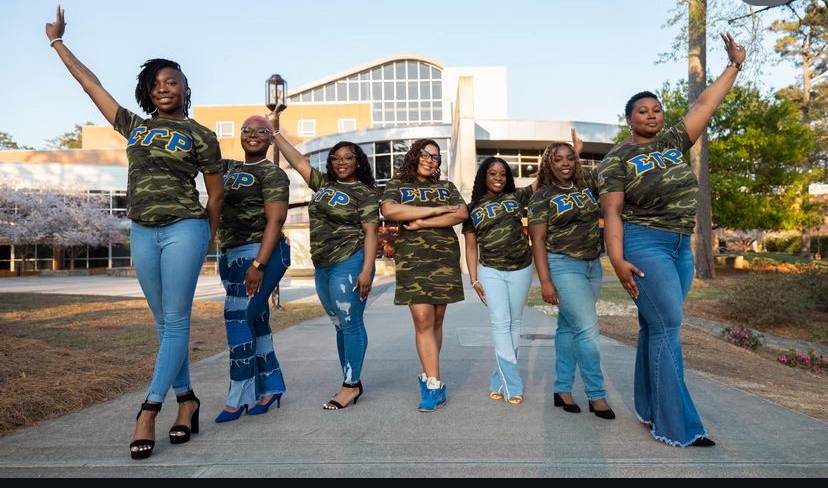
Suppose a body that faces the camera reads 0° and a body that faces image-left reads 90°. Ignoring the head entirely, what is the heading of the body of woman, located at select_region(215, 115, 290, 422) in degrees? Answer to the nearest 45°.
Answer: approximately 45°

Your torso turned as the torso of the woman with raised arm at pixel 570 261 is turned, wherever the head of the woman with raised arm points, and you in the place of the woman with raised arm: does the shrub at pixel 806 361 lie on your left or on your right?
on your left

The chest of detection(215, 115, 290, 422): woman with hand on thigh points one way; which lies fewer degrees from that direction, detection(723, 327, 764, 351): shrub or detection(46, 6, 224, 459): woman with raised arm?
the woman with raised arm

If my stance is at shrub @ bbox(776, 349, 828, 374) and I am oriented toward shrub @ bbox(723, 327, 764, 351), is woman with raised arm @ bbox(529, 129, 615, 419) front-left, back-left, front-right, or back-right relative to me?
back-left

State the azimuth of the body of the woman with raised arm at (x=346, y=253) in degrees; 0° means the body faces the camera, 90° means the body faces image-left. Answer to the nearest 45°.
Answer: approximately 45°

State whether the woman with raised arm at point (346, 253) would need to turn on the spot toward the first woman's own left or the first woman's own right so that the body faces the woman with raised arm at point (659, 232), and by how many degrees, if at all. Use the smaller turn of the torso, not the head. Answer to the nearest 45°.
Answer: approximately 90° to the first woman's own left
